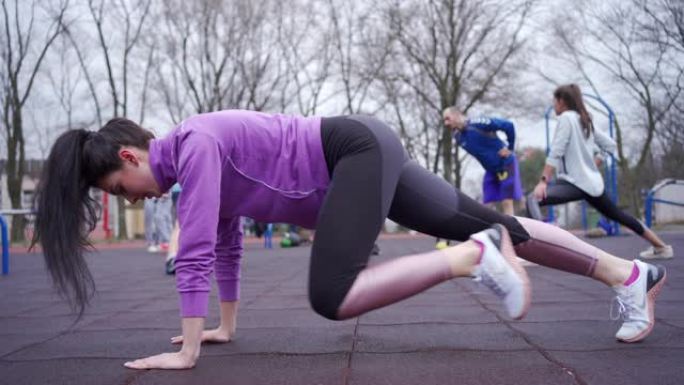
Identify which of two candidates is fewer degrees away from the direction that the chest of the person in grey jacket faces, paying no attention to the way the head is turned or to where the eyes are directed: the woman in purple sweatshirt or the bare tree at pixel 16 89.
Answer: the bare tree

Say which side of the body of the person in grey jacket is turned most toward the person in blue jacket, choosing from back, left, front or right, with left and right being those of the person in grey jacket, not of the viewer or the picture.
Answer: front

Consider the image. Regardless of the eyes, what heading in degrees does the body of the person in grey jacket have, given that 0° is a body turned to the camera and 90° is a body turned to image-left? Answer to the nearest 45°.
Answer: approximately 135°

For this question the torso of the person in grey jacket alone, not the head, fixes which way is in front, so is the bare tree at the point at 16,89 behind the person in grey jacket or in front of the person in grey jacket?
in front

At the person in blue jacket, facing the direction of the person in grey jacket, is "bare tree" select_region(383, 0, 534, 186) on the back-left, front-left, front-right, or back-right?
back-left
